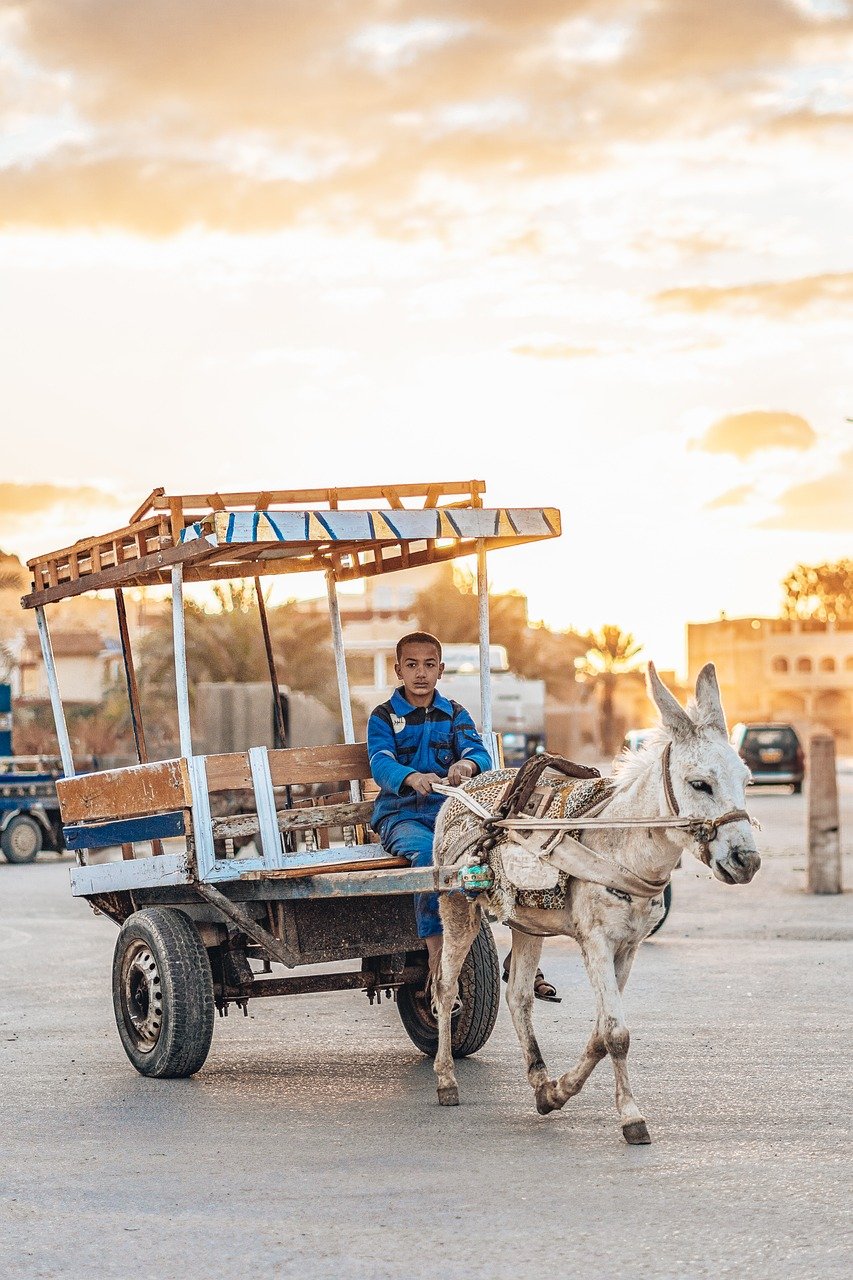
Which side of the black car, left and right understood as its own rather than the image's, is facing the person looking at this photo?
back

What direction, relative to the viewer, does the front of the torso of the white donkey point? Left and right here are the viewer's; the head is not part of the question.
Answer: facing the viewer and to the right of the viewer

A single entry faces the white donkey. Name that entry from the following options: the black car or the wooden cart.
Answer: the wooden cart

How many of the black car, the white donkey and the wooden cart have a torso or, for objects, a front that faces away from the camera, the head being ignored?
1

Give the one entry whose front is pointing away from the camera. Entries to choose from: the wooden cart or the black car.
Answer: the black car

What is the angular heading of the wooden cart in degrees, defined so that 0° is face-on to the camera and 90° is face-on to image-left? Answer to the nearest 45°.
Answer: approximately 315°

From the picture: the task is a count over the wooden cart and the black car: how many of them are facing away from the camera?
1

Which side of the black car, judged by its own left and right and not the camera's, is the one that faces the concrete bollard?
back

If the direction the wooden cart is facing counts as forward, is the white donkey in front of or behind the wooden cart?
in front

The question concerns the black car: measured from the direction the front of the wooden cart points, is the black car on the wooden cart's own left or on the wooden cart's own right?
on the wooden cart's own left

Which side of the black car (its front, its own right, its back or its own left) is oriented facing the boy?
back

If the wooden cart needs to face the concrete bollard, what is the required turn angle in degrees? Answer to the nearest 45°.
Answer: approximately 90° to its left

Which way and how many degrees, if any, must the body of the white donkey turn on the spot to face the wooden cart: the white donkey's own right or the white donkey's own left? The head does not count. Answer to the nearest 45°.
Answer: approximately 180°

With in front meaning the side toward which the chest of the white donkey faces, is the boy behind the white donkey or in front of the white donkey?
behind

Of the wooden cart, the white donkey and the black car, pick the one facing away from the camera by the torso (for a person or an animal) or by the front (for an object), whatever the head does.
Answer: the black car

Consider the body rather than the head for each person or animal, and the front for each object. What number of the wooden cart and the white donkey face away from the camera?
0
